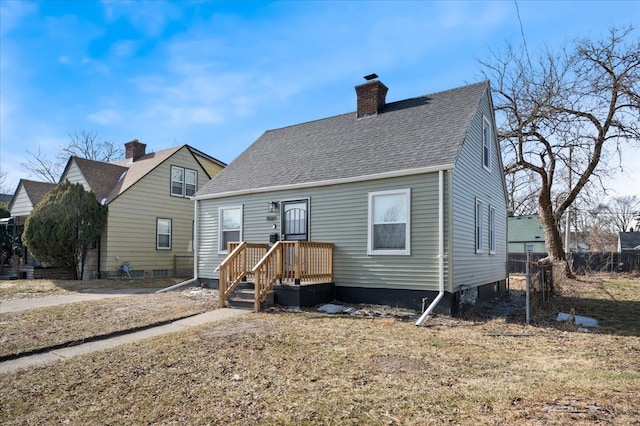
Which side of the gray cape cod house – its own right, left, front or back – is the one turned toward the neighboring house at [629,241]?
back

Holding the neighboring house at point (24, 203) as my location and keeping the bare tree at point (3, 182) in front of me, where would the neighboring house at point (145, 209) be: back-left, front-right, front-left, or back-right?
back-right

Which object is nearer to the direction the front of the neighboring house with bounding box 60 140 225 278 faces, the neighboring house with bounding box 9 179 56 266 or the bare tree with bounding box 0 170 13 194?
the neighboring house

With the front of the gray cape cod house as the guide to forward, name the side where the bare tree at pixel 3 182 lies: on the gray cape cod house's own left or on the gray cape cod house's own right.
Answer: on the gray cape cod house's own right

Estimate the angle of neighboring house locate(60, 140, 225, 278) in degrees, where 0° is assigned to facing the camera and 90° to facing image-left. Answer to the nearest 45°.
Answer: approximately 45°

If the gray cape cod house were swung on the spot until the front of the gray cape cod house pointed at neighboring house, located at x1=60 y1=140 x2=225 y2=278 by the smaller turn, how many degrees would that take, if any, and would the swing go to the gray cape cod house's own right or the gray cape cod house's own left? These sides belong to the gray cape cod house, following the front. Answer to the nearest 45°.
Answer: approximately 90° to the gray cape cod house's own right

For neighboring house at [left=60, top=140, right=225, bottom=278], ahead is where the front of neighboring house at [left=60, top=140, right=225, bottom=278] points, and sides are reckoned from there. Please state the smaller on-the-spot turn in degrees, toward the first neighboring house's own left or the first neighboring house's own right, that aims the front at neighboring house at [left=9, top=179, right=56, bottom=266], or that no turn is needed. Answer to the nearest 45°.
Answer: approximately 90° to the first neighboring house's own right

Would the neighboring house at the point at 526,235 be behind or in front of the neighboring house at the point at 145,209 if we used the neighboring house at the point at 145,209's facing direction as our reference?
behind
